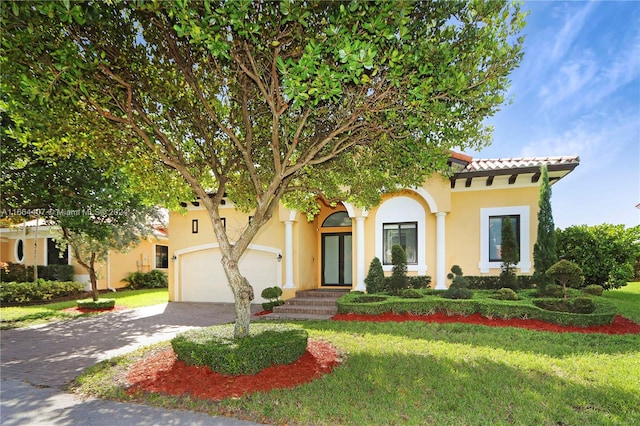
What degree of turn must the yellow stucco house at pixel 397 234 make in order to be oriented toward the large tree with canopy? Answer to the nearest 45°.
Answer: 0° — it already faces it

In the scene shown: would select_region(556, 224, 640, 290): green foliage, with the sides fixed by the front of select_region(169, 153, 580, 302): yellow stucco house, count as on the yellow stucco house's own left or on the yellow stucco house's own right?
on the yellow stucco house's own left

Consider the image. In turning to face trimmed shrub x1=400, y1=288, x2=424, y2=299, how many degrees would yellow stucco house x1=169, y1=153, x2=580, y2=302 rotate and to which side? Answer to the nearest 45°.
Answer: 0° — it already faces it

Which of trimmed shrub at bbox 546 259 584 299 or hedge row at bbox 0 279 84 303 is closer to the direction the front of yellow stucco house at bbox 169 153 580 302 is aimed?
the trimmed shrub

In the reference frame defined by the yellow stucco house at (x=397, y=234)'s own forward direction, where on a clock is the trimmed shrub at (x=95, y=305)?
The trimmed shrub is roughly at 3 o'clock from the yellow stucco house.

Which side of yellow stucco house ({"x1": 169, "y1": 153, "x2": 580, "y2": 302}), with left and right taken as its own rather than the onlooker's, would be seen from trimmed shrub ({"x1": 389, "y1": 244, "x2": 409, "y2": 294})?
front

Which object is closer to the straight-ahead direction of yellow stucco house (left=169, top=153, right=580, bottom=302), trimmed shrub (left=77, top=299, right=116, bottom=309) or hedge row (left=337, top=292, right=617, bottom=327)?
the hedge row

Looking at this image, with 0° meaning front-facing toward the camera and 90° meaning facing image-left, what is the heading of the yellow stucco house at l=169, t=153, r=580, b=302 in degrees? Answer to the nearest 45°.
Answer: approximately 0°

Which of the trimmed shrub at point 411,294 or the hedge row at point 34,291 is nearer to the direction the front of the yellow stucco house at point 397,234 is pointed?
the trimmed shrub
